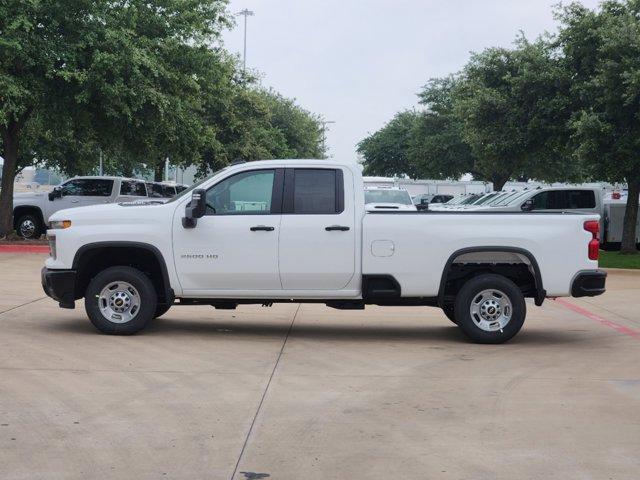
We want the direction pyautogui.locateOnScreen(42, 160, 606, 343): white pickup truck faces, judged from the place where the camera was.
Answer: facing to the left of the viewer

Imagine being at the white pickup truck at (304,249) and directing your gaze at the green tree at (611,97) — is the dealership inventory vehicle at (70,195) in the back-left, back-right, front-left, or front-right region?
front-left

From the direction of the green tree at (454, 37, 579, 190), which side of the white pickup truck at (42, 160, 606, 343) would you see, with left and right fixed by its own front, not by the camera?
right

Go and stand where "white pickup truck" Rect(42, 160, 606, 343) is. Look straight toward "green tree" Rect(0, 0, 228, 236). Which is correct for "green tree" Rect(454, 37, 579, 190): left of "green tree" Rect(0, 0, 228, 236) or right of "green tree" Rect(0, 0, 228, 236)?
right

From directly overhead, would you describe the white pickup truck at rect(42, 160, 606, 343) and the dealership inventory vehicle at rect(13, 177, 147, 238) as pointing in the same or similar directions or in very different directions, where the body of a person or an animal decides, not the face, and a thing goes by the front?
same or similar directions

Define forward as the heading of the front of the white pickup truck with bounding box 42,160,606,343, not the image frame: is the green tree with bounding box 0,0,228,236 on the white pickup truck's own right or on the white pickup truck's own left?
on the white pickup truck's own right

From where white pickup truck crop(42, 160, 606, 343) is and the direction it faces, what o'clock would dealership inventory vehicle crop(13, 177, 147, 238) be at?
The dealership inventory vehicle is roughly at 2 o'clock from the white pickup truck.

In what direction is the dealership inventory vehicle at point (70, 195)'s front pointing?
to the viewer's left

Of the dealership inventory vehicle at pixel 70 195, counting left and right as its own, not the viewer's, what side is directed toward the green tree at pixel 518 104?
back

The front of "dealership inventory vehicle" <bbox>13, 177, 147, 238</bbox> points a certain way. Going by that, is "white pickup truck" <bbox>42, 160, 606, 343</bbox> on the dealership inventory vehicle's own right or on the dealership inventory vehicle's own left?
on the dealership inventory vehicle's own left

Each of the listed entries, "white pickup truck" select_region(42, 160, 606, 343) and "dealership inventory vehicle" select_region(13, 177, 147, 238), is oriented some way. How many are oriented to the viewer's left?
2

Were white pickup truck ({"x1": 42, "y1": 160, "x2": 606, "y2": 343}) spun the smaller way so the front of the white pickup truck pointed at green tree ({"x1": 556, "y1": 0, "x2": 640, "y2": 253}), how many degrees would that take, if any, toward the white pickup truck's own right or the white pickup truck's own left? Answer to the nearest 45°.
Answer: approximately 135° to the white pickup truck's own right
